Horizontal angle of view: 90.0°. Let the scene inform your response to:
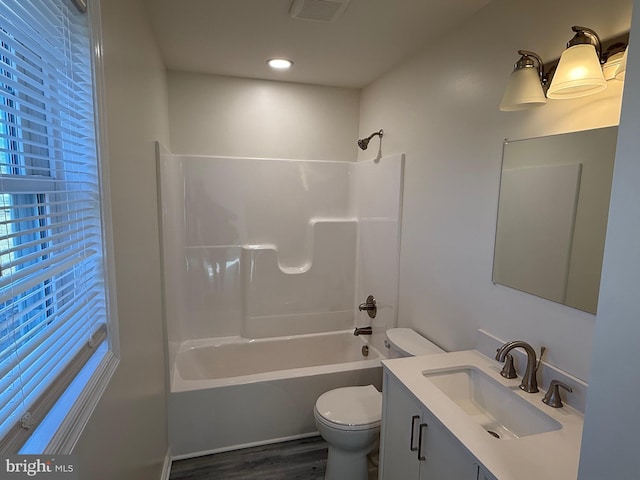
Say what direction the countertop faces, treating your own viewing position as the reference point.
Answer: facing the viewer and to the left of the viewer

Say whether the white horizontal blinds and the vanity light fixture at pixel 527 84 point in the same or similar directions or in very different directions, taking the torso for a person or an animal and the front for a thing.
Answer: very different directions

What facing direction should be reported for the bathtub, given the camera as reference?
facing the viewer

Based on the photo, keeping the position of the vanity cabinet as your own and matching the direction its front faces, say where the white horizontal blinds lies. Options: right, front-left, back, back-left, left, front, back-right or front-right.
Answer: front

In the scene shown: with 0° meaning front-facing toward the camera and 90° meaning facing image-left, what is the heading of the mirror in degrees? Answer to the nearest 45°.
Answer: approximately 45°

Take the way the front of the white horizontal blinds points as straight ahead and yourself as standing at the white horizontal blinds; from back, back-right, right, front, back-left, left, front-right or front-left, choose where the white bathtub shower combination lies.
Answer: left

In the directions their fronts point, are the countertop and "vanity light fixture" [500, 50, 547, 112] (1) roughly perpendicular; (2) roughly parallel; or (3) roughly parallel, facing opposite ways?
roughly parallel

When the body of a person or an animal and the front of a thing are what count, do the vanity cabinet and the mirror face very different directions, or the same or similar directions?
same or similar directions

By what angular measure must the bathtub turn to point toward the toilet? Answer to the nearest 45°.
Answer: approximately 45° to its left

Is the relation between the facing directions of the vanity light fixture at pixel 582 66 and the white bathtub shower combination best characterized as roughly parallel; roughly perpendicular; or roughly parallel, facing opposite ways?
roughly perpendicular

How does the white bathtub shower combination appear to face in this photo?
toward the camera

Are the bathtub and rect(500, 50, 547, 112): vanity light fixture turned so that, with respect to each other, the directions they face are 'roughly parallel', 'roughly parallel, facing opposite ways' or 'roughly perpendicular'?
roughly perpendicular
